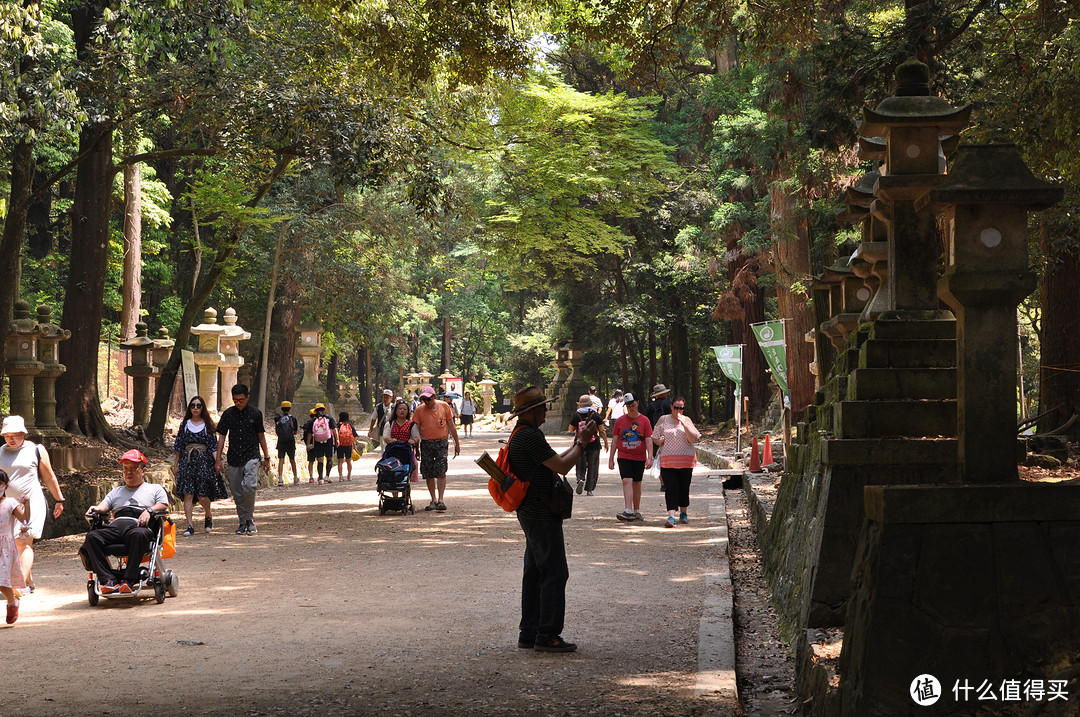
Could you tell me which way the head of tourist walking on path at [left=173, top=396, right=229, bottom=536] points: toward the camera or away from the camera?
toward the camera

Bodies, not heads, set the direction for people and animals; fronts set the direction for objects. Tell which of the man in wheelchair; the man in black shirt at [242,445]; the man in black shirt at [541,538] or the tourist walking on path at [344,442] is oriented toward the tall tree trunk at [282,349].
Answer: the tourist walking on path

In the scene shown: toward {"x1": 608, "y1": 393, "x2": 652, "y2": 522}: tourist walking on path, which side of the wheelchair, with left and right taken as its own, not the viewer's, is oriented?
back

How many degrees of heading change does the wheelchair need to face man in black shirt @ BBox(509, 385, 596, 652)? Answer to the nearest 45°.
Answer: approximately 90° to its left

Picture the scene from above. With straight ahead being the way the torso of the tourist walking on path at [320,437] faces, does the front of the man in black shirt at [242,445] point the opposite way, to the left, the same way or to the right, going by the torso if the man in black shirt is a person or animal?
the opposite way

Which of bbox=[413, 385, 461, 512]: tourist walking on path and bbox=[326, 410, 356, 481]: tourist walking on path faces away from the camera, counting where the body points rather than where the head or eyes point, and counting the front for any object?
bbox=[326, 410, 356, 481]: tourist walking on path

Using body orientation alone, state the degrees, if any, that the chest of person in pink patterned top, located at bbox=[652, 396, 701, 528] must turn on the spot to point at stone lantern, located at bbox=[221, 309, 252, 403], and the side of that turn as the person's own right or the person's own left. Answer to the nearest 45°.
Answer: approximately 135° to the person's own right

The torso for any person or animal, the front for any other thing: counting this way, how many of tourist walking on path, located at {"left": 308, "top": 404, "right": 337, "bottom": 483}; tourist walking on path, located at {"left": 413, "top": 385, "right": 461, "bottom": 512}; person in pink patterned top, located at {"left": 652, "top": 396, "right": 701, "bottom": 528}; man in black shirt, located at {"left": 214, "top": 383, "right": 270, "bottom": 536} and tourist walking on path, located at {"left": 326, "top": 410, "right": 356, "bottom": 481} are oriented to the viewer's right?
0

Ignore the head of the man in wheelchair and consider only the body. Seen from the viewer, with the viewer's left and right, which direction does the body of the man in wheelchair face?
facing the viewer and to the left of the viewer

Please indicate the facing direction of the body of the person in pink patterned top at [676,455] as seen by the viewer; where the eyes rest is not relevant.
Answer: toward the camera

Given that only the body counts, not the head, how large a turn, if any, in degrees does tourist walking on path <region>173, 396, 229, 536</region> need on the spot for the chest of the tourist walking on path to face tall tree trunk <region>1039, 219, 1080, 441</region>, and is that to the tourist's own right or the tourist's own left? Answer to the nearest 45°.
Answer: approximately 90° to the tourist's own left

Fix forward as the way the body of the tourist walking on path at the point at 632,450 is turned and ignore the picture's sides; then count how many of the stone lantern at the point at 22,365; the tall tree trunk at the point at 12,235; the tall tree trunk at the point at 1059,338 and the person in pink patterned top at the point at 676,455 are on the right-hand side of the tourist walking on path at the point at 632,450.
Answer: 2

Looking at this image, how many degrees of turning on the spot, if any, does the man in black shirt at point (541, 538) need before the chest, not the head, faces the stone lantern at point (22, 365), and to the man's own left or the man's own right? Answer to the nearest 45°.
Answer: approximately 135° to the man's own left

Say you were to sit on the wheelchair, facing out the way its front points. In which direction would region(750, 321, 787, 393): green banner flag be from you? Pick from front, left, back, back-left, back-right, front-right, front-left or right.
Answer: back

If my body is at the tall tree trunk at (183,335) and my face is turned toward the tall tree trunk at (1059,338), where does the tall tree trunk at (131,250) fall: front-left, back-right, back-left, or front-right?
back-left

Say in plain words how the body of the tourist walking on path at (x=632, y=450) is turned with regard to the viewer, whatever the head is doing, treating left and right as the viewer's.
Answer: facing the viewer

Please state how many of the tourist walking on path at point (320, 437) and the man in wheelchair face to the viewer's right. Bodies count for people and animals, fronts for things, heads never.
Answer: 0
